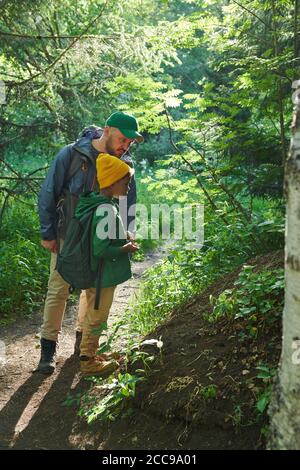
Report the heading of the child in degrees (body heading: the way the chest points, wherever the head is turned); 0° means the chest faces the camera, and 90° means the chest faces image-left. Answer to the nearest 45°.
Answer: approximately 270°

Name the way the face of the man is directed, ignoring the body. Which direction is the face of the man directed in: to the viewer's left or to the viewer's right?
to the viewer's right

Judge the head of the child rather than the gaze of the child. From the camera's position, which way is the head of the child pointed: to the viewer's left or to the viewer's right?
to the viewer's right

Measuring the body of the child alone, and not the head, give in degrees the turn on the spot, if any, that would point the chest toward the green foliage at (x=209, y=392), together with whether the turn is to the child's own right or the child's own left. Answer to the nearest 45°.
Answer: approximately 45° to the child's own right
